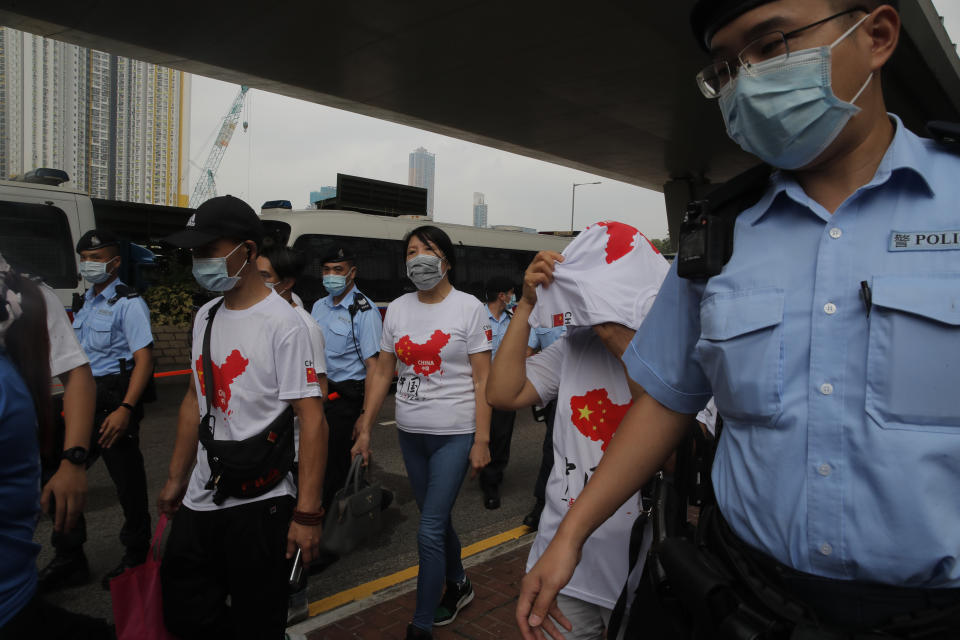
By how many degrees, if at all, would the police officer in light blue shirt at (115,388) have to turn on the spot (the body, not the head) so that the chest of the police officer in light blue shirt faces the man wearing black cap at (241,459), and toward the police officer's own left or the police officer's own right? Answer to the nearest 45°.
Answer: approximately 45° to the police officer's own left

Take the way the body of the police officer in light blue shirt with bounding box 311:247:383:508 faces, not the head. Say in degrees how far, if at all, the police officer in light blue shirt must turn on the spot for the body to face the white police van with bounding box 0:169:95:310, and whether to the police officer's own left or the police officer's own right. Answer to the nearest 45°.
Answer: approximately 90° to the police officer's own right

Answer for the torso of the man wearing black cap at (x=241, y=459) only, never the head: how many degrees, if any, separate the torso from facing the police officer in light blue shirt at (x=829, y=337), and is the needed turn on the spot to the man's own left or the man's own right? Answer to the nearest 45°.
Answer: approximately 90° to the man's own left

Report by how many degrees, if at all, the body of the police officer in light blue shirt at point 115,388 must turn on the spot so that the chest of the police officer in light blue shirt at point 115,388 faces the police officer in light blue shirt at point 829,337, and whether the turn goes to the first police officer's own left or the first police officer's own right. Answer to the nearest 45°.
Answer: approximately 45° to the first police officer's own left

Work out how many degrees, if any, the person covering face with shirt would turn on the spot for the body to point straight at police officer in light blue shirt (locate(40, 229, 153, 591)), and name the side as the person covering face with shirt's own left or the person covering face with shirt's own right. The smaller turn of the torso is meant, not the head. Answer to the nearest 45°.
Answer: approximately 135° to the person covering face with shirt's own right

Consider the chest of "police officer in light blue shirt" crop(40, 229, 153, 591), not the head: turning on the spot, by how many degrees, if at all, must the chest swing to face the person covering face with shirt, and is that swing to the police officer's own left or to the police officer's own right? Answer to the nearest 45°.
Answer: approximately 90° to the police officer's own left

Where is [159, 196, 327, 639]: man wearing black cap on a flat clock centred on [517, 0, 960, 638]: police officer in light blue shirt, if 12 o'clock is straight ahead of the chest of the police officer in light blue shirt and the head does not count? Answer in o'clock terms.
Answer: The man wearing black cap is roughly at 2 o'clock from the police officer in light blue shirt.

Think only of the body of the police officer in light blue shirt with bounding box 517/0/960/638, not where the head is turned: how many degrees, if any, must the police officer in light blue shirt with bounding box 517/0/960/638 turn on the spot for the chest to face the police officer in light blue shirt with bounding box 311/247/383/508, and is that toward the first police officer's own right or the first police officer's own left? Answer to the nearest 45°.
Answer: approximately 90° to the first police officer's own right

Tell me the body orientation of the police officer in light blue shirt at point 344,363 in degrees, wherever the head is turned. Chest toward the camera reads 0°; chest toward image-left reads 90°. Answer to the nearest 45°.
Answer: approximately 45°
